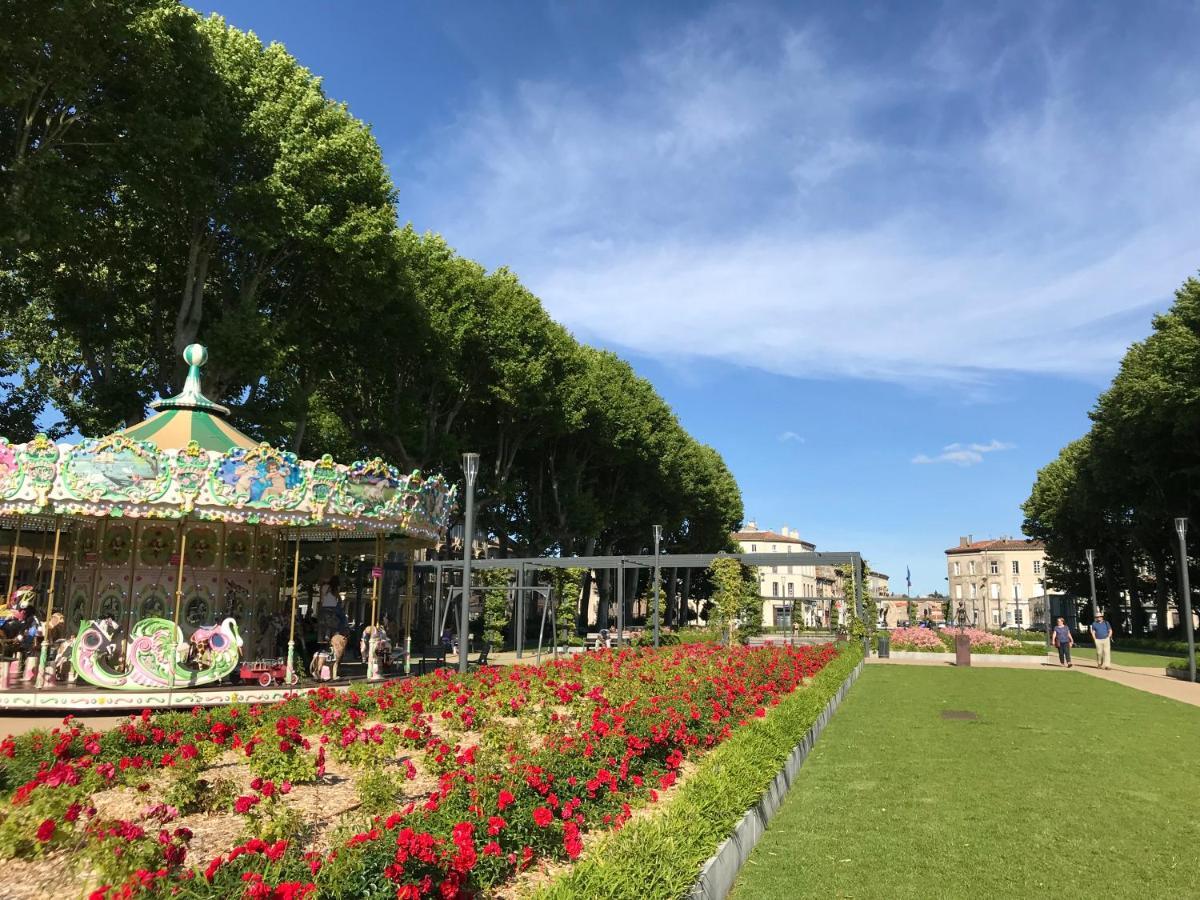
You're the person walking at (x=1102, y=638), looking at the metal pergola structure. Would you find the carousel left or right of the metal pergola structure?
left

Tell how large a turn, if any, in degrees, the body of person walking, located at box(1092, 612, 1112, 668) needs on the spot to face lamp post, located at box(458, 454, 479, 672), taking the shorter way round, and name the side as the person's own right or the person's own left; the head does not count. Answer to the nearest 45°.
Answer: approximately 45° to the person's own right

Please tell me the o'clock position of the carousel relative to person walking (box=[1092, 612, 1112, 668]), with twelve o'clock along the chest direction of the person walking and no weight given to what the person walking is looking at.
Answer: The carousel is roughly at 1 o'clock from the person walking.

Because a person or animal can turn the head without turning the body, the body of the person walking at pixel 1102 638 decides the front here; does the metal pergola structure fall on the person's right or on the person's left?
on the person's right

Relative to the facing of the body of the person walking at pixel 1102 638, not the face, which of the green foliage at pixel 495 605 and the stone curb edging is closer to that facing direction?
the stone curb edging

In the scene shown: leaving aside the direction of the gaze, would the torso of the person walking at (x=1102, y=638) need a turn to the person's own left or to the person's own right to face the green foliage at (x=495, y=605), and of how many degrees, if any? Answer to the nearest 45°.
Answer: approximately 90° to the person's own right

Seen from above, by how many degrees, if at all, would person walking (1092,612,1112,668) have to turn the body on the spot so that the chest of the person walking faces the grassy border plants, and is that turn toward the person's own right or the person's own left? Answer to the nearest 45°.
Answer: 0° — they already face it

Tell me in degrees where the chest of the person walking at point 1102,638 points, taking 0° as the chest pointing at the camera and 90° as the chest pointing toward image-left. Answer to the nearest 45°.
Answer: approximately 0°

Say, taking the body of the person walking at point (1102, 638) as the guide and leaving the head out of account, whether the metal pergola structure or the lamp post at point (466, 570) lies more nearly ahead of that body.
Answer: the lamp post

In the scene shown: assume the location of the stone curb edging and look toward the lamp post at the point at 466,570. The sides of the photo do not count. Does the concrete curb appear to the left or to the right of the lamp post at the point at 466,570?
right
